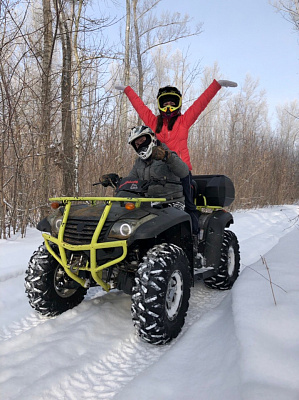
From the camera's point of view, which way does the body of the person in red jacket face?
toward the camera

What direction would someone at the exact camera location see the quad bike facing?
facing the viewer and to the left of the viewer
